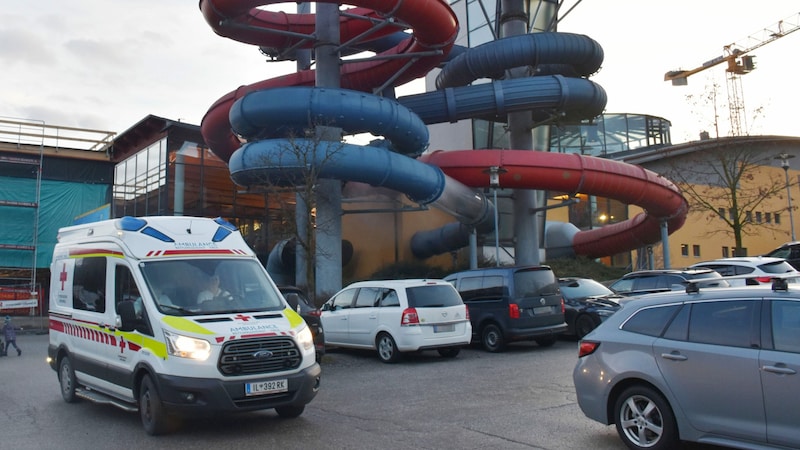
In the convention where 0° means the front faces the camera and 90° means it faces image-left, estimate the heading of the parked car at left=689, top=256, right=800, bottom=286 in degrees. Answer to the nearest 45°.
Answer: approximately 135°

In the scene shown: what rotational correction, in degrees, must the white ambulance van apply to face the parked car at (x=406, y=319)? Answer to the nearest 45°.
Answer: approximately 90° to its left

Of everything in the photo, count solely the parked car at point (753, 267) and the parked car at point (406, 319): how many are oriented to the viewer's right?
0

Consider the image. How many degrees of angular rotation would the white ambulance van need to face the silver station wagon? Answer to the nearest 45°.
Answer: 0° — it already faces it

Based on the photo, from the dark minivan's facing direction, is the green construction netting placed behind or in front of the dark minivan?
in front

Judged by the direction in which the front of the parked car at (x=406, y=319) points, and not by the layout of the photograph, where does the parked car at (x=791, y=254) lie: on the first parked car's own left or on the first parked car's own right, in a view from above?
on the first parked car's own right

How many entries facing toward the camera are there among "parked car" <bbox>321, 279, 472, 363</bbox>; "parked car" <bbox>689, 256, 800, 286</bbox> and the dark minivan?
0

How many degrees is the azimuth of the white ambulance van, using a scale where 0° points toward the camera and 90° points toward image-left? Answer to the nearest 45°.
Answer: approximately 315°

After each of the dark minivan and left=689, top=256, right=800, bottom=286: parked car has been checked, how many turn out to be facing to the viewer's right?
0

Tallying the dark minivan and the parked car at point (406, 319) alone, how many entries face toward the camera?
0

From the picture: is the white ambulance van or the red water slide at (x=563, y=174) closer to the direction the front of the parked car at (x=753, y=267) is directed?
the red water slide

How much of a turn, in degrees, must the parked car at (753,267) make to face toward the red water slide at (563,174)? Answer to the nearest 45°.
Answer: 0° — it already faces it

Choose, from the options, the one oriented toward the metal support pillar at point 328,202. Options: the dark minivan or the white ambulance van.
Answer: the dark minivan

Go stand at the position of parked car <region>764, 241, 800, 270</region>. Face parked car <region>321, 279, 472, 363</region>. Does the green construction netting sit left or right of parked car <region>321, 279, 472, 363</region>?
right
